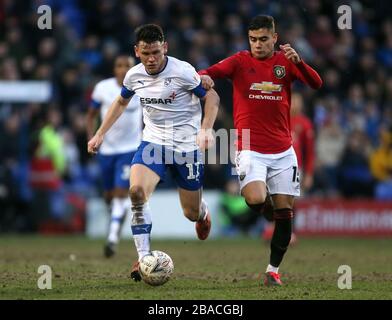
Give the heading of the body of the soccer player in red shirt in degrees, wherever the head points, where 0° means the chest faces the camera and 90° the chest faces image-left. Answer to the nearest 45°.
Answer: approximately 0°

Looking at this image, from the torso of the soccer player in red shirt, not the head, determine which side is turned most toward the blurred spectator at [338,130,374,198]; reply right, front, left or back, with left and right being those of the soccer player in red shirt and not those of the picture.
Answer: back

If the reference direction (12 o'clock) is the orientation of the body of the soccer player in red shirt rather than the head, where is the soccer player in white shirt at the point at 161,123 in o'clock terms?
The soccer player in white shirt is roughly at 3 o'clock from the soccer player in red shirt.

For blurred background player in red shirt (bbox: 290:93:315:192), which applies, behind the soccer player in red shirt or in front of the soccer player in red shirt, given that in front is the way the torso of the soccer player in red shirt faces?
behind

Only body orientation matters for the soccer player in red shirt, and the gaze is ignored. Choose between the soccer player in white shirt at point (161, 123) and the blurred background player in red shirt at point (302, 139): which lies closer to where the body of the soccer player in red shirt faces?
the soccer player in white shirt

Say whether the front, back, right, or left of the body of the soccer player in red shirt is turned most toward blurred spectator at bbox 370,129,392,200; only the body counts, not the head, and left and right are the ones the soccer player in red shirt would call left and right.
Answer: back

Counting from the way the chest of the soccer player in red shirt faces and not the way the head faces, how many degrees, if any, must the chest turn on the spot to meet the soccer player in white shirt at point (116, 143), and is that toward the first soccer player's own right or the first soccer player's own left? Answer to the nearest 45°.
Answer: approximately 135° to the first soccer player's own right
